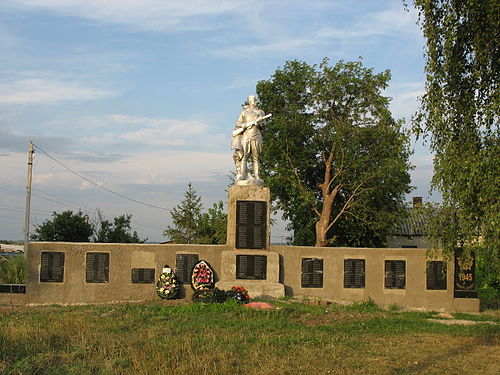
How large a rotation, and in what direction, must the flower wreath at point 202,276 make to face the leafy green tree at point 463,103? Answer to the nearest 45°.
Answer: approximately 45° to its left

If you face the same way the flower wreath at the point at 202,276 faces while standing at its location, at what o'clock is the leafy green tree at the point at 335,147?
The leafy green tree is roughly at 7 o'clock from the flower wreath.

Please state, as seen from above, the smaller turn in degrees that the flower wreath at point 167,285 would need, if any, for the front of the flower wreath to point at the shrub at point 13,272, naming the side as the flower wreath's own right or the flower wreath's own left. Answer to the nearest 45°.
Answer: approximately 135° to the flower wreath's own right

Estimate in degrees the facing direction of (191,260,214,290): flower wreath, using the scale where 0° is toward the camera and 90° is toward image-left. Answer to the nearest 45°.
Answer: approximately 0°

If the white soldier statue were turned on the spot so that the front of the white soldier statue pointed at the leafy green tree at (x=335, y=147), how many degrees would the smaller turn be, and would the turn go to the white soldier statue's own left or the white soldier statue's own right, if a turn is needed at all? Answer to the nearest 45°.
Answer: approximately 180°

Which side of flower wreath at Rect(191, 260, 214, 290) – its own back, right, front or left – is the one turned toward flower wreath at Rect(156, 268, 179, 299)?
right

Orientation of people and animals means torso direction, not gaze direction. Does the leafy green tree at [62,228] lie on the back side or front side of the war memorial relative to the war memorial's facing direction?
on the back side

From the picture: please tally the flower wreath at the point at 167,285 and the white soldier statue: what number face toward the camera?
2

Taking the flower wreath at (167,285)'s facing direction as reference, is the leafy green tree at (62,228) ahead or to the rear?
to the rear

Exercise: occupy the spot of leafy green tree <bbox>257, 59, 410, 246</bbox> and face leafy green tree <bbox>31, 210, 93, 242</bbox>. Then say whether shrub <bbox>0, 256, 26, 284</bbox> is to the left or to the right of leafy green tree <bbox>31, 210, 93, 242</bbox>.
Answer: left

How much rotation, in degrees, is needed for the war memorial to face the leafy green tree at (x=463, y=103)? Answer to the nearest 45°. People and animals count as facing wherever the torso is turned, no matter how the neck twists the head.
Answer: approximately 45° to its left
